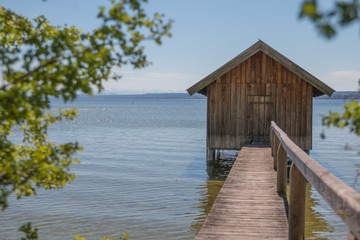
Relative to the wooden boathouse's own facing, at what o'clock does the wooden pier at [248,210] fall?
The wooden pier is roughly at 12 o'clock from the wooden boathouse.

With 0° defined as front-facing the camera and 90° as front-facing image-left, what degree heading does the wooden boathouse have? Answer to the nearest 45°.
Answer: approximately 0°
